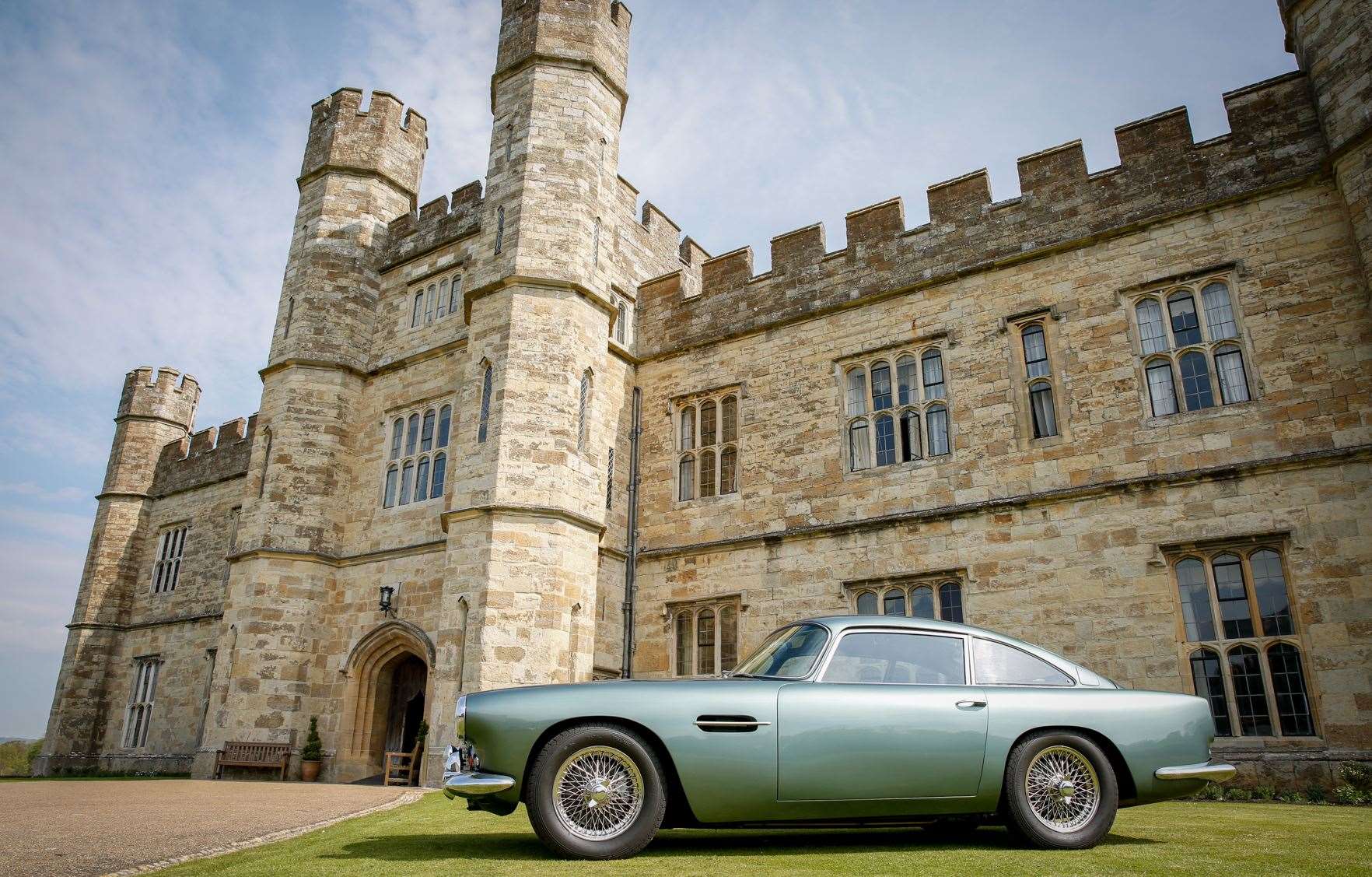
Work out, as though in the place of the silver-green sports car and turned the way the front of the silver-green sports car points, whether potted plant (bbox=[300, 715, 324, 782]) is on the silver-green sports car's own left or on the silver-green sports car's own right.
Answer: on the silver-green sports car's own right

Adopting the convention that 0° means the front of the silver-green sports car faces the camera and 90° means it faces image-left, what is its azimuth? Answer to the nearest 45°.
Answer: approximately 90°

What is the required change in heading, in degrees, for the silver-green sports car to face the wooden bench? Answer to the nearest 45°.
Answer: approximately 45° to its right

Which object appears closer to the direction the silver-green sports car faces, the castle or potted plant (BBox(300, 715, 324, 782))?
the potted plant

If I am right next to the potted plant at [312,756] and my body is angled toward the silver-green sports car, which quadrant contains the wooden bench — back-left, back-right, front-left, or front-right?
back-right

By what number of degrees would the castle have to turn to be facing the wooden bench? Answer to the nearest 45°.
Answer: approximately 45° to its right

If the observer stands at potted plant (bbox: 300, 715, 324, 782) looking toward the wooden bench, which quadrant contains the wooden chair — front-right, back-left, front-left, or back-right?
back-left

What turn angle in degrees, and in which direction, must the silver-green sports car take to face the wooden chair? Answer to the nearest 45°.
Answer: approximately 45° to its right
